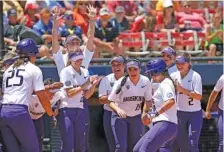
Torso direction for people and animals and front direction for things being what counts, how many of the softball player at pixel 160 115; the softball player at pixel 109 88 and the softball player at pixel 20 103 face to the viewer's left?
1

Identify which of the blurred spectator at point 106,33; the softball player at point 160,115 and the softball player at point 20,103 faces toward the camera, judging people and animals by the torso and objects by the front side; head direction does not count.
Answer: the blurred spectator

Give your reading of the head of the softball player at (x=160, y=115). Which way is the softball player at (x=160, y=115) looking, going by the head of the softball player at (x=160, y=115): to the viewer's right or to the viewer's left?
to the viewer's left

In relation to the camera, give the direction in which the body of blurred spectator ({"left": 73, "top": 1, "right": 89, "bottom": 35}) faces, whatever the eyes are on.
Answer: toward the camera

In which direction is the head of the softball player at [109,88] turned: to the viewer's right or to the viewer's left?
to the viewer's right

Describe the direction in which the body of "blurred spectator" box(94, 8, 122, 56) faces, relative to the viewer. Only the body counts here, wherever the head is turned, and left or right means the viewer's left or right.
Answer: facing the viewer

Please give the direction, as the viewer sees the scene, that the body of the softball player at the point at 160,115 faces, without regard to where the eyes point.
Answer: to the viewer's left

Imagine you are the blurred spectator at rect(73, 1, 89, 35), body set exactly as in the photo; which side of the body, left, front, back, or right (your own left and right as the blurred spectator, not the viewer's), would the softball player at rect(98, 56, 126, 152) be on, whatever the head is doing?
front

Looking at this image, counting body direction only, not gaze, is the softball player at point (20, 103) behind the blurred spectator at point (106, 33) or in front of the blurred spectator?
in front

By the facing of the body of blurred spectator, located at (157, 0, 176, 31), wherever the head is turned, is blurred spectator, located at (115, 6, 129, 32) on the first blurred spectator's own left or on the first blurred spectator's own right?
on the first blurred spectator's own right

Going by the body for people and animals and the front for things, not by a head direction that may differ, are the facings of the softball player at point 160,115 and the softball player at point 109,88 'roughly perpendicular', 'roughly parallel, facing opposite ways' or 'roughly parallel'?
roughly perpendicular

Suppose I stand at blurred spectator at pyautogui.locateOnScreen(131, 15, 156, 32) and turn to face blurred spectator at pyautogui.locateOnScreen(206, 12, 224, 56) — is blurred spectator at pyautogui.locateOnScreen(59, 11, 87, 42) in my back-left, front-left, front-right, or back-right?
back-right

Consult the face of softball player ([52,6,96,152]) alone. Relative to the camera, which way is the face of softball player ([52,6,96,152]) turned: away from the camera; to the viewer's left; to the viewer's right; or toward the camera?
toward the camera
